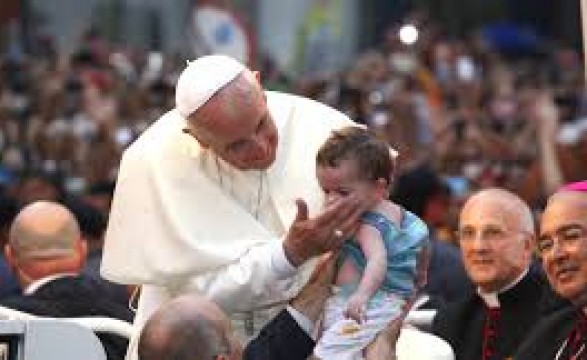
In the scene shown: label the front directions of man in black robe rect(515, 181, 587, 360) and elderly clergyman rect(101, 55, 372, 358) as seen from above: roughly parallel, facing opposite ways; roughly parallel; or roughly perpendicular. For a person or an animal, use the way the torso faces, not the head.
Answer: roughly perpendicular

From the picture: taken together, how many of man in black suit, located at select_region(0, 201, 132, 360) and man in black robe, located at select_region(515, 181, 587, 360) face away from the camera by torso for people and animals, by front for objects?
1

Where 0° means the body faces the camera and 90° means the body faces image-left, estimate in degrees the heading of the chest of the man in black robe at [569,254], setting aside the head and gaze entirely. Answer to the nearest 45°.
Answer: approximately 45°

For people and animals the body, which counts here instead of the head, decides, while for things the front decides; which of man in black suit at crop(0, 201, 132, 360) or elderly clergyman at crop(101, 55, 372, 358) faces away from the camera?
the man in black suit

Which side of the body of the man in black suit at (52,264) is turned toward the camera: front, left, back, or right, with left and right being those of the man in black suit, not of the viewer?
back

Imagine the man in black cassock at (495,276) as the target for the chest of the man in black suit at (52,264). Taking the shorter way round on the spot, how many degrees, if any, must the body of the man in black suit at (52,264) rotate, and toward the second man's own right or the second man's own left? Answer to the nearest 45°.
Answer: approximately 135° to the second man's own right

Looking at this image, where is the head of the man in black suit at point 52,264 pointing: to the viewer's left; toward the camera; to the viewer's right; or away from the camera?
away from the camera
